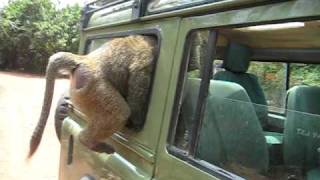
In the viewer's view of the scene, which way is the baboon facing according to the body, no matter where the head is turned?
to the viewer's right
